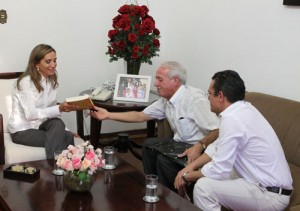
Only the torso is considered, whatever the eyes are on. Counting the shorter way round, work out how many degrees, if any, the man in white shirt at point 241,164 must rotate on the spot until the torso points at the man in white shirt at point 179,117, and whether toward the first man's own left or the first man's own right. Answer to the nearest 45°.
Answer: approximately 45° to the first man's own right

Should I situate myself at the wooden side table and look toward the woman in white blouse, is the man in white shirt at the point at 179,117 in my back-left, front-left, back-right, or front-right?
back-left

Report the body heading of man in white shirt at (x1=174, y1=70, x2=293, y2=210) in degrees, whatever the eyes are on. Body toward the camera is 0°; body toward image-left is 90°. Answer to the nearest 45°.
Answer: approximately 90°

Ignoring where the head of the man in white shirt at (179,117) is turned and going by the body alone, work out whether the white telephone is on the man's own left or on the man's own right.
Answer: on the man's own right

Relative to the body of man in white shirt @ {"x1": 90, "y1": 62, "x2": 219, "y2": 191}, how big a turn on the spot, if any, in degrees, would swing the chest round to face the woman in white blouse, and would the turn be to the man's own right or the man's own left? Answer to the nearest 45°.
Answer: approximately 45° to the man's own right

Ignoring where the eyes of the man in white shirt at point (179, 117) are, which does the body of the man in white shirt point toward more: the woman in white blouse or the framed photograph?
the woman in white blouse

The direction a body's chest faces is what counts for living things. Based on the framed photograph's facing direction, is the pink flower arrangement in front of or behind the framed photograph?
in front

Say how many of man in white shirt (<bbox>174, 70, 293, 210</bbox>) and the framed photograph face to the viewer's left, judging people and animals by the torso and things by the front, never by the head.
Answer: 1

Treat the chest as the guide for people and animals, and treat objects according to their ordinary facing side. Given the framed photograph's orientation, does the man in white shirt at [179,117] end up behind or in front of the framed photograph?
in front

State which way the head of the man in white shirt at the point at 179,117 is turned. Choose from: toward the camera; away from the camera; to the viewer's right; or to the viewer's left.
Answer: to the viewer's left

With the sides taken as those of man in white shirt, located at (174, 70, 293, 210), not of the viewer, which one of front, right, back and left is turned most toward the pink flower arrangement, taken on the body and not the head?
front

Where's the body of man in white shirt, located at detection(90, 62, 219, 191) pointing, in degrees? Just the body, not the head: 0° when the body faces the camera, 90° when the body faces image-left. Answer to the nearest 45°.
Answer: approximately 45°

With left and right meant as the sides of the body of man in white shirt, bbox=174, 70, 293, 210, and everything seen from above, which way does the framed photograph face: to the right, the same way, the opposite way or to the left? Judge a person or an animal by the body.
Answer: to the left

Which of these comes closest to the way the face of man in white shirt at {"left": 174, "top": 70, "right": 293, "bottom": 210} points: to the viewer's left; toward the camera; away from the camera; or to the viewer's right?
to the viewer's left
